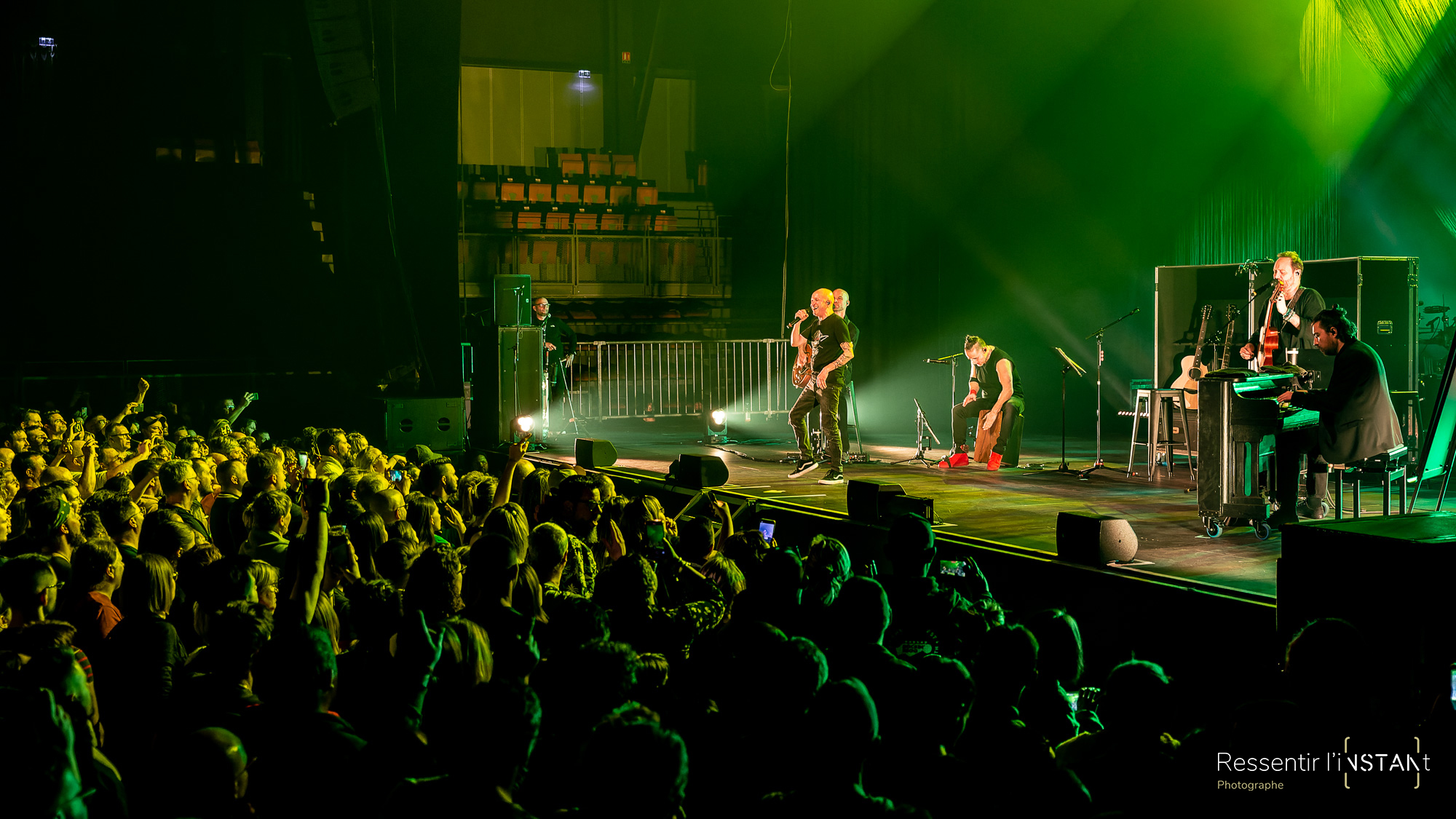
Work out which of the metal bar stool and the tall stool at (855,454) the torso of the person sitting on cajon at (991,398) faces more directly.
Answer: the tall stool

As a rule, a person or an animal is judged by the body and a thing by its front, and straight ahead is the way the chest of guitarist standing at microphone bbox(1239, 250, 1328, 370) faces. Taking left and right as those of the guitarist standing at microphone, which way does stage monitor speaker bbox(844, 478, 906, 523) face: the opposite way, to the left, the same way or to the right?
the opposite way

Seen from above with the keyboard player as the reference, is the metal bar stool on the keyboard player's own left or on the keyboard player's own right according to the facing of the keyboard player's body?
on the keyboard player's own right

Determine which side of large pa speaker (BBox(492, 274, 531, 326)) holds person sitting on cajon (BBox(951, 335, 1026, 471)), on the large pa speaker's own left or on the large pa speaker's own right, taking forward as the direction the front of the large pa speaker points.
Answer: on the large pa speaker's own left

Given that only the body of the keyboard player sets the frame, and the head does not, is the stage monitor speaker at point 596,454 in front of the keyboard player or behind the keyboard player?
in front

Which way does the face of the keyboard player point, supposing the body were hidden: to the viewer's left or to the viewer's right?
to the viewer's left

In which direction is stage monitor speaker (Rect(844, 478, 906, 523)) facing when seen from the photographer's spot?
facing away from the viewer and to the right of the viewer

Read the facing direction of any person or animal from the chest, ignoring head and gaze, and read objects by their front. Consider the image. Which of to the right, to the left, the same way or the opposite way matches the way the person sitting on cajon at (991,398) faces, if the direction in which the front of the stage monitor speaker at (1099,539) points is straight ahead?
the opposite way

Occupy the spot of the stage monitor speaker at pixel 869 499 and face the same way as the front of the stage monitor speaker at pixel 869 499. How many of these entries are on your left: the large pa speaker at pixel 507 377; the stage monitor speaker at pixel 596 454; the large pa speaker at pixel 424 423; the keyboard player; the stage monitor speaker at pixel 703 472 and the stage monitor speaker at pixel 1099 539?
4

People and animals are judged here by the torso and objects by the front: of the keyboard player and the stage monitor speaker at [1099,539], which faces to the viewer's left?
the keyboard player

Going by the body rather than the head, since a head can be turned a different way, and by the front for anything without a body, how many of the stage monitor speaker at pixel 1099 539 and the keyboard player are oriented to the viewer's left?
1

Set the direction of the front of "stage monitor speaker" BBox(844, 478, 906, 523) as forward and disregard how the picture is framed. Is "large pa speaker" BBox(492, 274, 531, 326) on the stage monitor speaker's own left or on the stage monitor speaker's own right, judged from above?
on the stage monitor speaker's own left

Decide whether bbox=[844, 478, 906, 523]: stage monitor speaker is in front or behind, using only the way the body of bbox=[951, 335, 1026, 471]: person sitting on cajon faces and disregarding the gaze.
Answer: in front

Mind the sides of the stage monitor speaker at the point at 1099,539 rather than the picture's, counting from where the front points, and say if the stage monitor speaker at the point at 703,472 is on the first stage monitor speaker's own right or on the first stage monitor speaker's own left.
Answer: on the first stage monitor speaker's own left
